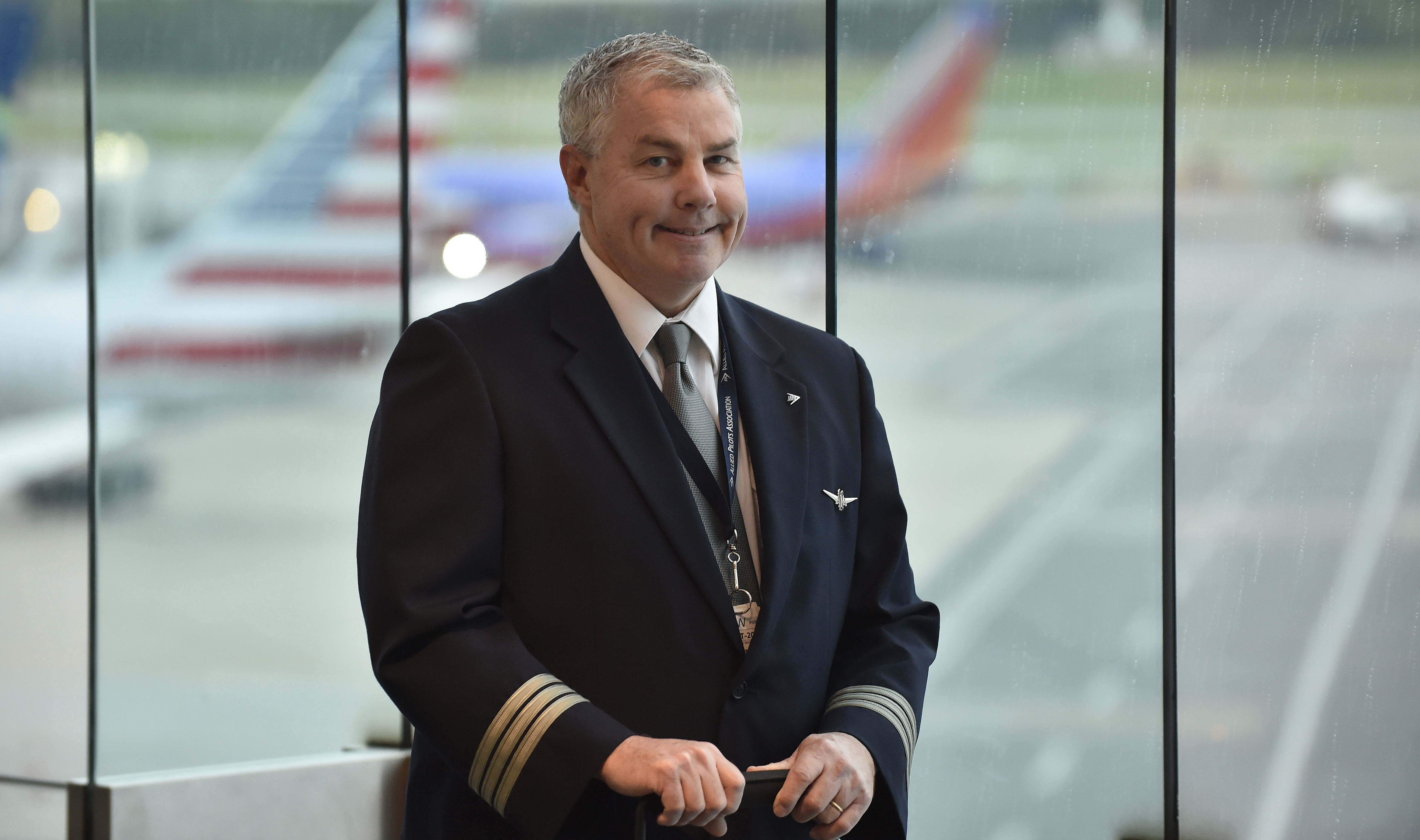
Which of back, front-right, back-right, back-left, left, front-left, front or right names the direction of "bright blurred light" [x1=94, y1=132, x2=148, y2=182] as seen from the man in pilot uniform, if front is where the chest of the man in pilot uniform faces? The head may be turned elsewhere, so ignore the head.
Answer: back

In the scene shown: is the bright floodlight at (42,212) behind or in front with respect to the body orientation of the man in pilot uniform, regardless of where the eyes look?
behind

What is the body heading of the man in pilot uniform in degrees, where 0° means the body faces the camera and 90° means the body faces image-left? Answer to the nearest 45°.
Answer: approximately 315°

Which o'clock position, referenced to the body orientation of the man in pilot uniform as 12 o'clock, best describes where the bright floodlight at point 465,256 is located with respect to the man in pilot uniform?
The bright floodlight is roughly at 7 o'clock from the man in pilot uniform.
